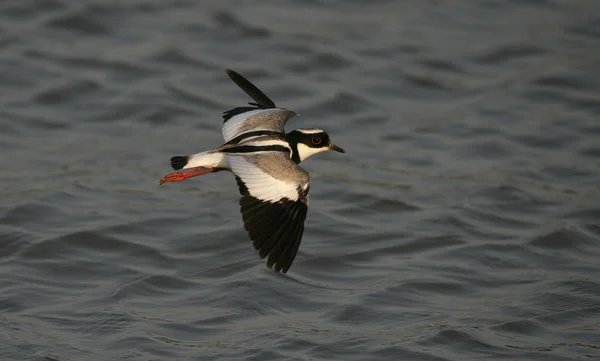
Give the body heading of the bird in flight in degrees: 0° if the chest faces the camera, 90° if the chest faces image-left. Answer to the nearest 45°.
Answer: approximately 270°
